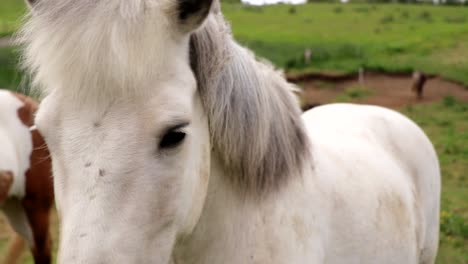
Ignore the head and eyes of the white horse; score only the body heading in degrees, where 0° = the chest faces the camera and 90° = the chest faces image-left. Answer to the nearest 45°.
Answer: approximately 45°

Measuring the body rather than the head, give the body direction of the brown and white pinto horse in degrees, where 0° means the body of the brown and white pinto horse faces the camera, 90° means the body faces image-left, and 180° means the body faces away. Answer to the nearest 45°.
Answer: approximately 90°
